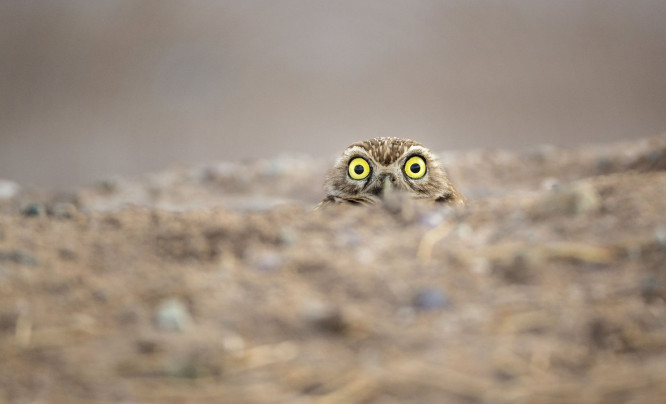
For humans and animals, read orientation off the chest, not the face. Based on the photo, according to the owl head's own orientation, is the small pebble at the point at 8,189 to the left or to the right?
on its right

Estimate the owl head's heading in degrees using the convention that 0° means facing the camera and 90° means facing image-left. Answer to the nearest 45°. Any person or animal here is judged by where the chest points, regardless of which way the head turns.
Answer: approximately 0°

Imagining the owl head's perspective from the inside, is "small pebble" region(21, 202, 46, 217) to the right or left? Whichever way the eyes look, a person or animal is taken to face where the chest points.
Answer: on its right

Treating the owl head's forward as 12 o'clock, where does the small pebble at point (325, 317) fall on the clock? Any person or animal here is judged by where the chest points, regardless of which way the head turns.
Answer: The small pebble is roughly at 12 o'clock from the owl head.

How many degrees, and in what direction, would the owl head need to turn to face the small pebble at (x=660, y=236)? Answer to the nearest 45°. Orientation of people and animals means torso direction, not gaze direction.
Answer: approximately 45° to its left

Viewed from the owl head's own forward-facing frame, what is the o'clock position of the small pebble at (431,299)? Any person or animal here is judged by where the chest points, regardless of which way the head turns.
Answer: The small pebble is roughly at 12 o'clock from the owl head.
